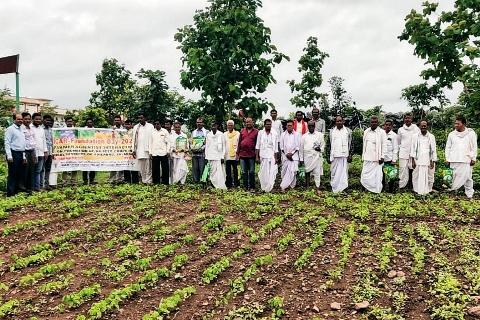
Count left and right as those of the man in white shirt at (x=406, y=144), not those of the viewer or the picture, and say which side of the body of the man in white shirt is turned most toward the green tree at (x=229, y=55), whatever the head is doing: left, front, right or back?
right

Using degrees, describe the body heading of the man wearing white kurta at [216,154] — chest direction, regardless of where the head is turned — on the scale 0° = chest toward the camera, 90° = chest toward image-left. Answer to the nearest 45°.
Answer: approximately 0°

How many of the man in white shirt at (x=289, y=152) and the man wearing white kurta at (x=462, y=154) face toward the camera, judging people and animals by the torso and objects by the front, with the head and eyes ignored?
2

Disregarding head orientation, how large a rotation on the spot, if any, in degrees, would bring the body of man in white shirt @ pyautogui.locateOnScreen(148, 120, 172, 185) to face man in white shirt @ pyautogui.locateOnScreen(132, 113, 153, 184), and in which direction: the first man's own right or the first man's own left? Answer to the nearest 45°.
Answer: approximately 135° to the first man's own right

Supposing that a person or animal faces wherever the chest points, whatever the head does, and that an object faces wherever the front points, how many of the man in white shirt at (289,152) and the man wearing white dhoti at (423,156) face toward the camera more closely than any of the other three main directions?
2

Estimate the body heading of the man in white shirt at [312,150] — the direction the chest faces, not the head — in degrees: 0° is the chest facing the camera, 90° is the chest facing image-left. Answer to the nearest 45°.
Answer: approximately 0°

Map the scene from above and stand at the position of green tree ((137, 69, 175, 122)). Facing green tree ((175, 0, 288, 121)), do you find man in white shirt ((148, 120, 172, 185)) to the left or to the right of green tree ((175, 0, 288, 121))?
right

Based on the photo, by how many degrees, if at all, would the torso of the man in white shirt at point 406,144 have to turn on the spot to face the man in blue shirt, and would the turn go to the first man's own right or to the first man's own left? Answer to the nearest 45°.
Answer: approximately 45° to the first man's own right

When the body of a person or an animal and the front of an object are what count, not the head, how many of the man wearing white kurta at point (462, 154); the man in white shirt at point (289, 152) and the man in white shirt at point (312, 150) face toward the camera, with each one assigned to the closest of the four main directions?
3
